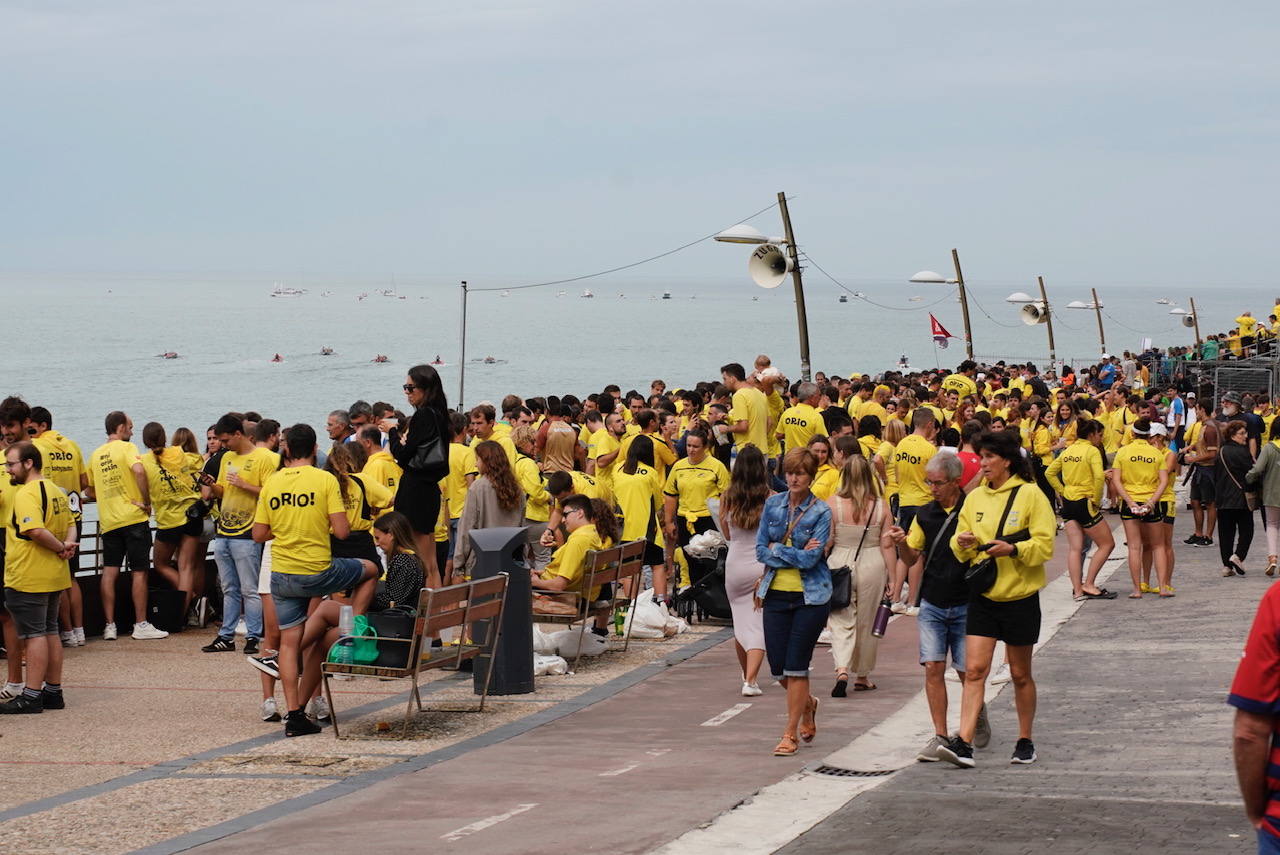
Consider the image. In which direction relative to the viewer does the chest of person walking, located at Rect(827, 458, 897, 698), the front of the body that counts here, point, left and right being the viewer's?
facing away from the viewer

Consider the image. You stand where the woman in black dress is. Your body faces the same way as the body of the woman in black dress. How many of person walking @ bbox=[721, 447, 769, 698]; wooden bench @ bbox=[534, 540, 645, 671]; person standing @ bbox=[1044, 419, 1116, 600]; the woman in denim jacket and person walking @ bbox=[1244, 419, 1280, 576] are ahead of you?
0

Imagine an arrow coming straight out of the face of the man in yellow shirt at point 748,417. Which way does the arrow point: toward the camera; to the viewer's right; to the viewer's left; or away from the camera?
to the viewer's left

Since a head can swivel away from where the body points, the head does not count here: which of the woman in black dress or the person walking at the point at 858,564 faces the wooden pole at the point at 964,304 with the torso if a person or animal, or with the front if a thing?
the person walking

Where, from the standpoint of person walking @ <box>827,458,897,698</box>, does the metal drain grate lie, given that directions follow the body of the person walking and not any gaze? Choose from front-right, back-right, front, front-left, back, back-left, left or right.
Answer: back

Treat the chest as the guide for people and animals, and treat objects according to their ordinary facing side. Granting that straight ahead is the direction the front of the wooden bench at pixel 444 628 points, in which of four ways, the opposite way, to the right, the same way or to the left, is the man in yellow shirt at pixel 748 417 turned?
the same way

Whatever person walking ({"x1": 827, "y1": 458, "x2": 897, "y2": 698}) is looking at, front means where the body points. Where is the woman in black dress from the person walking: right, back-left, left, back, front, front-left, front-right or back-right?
left

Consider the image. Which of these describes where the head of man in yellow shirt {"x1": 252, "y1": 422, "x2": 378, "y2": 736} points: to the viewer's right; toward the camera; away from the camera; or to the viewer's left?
away from the camera

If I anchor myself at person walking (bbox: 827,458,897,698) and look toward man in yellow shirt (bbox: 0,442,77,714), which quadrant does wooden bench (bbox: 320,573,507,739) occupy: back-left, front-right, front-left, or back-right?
front-left

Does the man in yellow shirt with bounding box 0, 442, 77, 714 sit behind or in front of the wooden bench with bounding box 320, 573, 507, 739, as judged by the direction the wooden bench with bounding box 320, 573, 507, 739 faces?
in front
